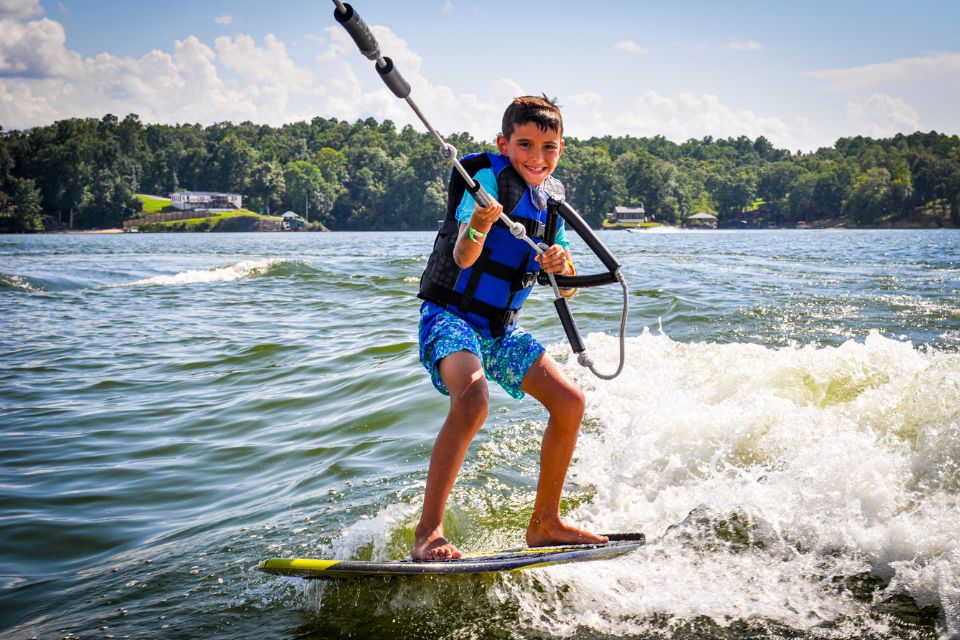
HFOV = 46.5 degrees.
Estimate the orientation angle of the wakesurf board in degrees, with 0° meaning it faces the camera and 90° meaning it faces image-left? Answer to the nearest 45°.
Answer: approximately 90°
